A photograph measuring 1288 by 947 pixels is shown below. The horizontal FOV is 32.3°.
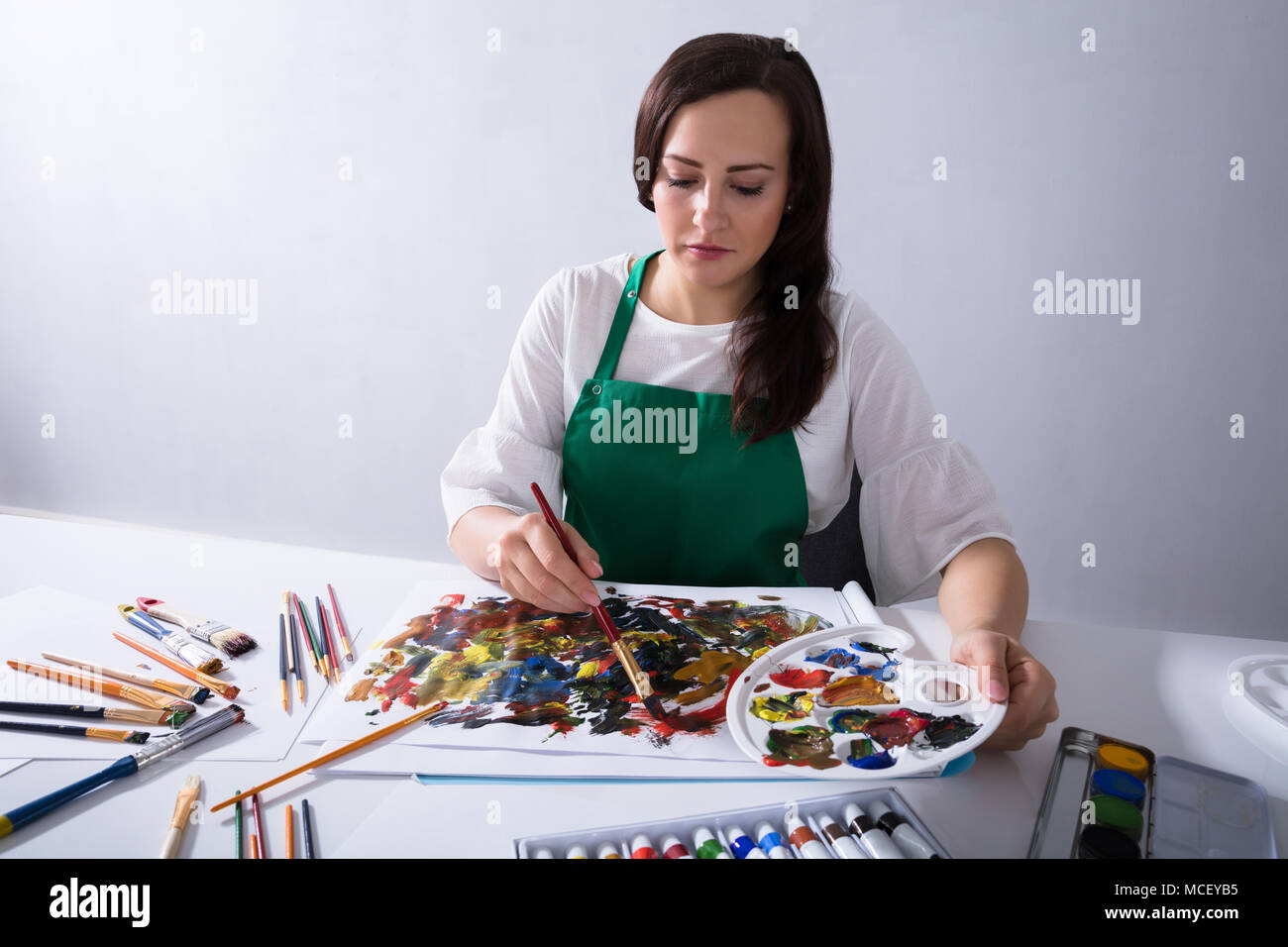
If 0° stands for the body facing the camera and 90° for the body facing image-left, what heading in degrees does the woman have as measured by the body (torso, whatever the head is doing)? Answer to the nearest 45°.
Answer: approximately 0°
